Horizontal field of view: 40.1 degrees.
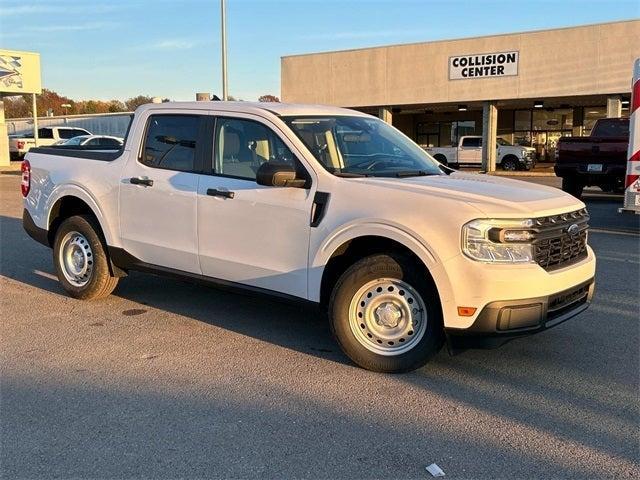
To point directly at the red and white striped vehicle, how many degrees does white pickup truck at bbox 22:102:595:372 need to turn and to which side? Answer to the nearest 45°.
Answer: approximately 90° to its left

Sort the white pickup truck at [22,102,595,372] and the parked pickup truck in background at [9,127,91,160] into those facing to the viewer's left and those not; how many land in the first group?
0

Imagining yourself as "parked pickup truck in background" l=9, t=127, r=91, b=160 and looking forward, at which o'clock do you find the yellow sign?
The yellow sign is roughly at 5 o'clock from the parked pickup truck in background.

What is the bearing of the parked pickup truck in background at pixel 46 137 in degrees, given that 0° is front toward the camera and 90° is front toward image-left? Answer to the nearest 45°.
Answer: approximately 225°

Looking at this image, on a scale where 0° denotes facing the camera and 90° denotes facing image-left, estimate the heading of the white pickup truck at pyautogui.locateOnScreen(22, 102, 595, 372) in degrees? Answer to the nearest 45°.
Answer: approximately 315°
